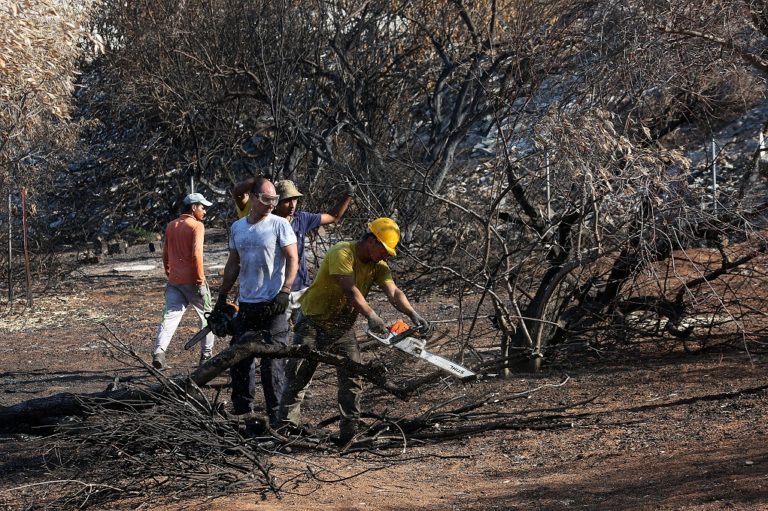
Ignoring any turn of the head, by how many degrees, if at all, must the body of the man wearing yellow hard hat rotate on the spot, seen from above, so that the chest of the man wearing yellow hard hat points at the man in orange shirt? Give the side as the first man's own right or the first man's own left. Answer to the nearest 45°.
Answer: approximately 180°

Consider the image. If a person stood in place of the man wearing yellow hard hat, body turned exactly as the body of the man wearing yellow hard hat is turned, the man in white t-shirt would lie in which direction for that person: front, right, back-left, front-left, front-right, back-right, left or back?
back

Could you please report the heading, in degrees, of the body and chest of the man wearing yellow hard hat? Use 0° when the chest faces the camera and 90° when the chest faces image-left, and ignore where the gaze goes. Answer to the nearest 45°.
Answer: approximately 315°

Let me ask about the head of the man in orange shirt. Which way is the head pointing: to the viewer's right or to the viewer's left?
to the viewer's right

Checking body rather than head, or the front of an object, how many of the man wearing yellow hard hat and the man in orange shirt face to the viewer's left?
0

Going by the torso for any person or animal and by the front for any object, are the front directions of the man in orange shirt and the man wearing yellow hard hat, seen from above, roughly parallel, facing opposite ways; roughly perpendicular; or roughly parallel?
roughly perpendicular

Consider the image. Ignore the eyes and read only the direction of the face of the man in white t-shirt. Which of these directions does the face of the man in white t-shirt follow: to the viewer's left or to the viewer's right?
to the viewer's right
